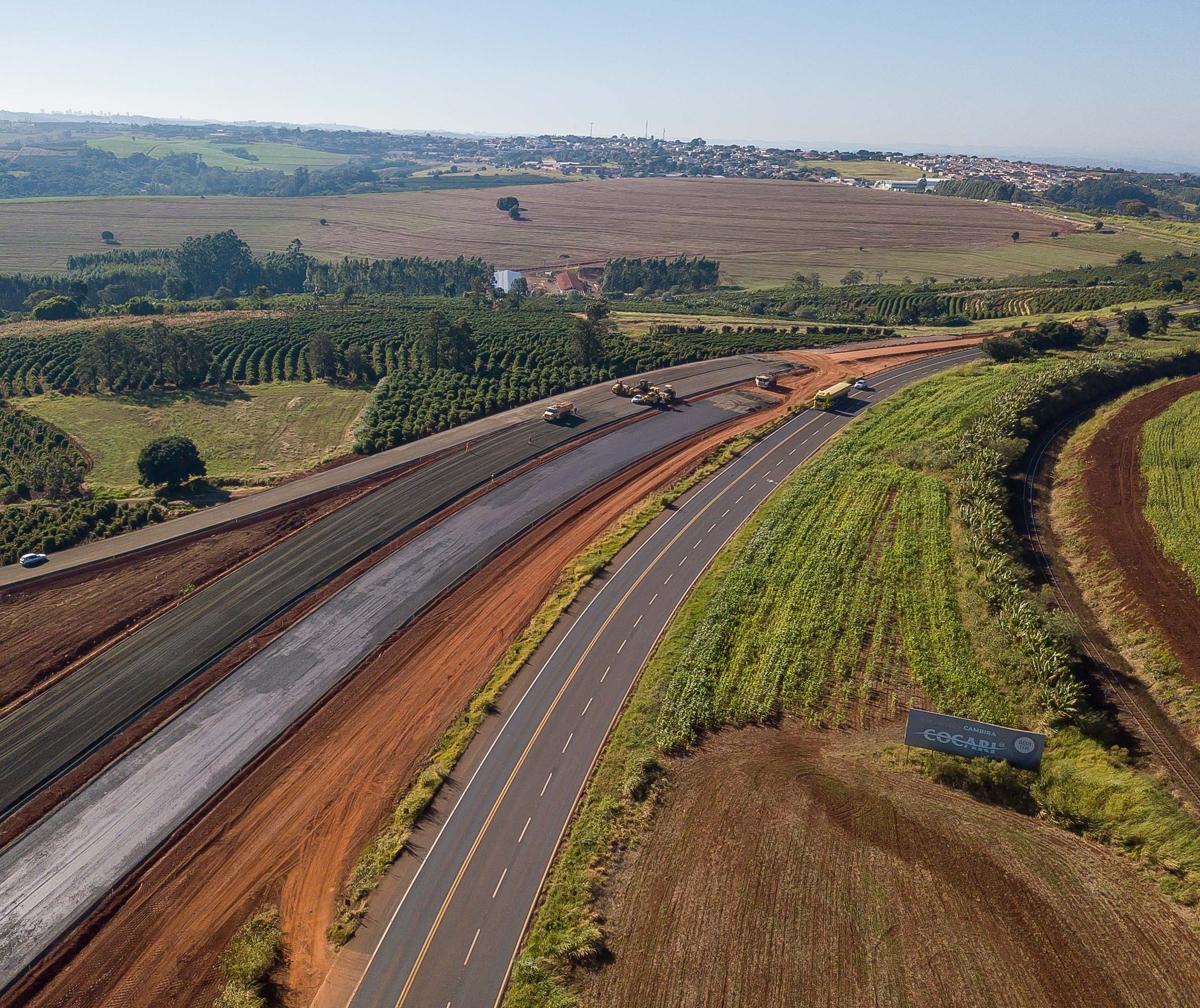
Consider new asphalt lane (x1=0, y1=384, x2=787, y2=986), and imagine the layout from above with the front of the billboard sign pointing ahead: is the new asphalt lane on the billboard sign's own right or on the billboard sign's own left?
on the billboard sign's own right

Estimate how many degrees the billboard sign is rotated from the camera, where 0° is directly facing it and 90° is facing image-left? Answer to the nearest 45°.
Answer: approximately 0°

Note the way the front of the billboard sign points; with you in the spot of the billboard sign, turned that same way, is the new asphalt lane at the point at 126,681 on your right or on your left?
on your right

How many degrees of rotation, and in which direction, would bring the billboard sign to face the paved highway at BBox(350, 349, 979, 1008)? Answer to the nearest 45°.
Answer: approximately 45° to its right
